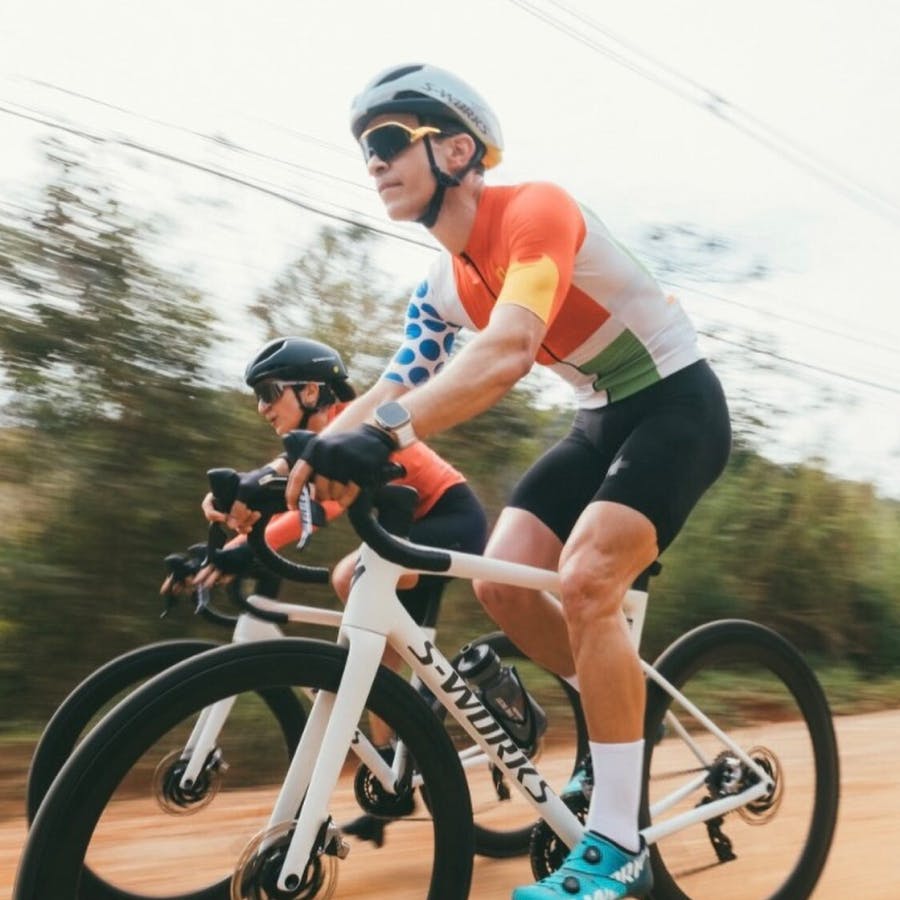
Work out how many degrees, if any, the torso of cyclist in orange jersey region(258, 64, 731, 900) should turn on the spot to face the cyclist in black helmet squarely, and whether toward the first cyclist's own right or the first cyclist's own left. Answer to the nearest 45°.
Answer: approximately 90° to the first cyclist's own right

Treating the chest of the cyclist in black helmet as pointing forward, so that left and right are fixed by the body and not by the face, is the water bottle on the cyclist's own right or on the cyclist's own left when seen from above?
on the cyclist's own left

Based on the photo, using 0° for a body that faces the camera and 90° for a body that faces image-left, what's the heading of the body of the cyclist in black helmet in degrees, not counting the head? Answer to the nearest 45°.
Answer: approximately 90°

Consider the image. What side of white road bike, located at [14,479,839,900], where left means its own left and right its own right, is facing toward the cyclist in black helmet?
right
